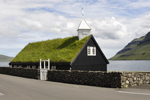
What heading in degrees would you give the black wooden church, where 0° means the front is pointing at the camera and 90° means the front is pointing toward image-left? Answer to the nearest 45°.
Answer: approximately 315°

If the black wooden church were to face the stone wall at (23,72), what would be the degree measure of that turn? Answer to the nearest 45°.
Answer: approximately 135° to its right

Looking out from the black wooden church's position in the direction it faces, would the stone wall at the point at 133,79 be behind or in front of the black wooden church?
in front

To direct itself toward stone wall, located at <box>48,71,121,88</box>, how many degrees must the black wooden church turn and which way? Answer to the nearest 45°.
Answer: approximately 45° to its right
